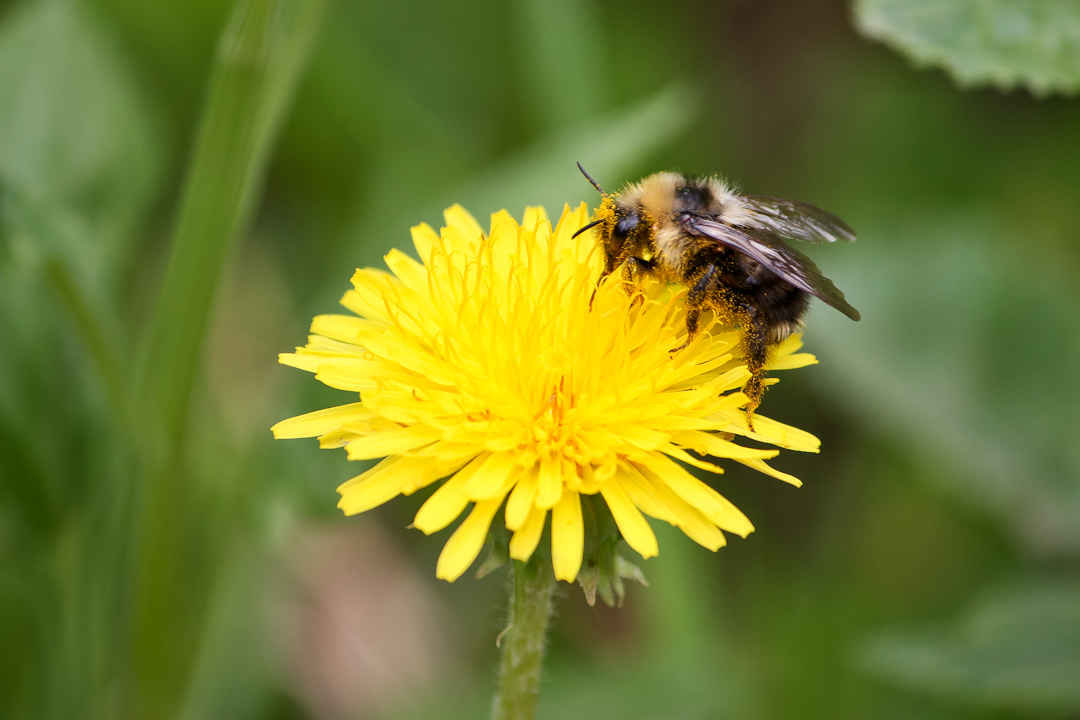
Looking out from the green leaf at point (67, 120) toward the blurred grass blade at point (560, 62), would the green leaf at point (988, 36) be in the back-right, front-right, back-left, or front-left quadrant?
front-right

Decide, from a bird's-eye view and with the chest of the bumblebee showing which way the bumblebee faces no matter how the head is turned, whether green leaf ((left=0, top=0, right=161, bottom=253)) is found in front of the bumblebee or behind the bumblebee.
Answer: in front

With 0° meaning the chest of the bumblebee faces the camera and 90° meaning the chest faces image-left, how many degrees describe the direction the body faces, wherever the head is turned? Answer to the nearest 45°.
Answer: approximately 90°

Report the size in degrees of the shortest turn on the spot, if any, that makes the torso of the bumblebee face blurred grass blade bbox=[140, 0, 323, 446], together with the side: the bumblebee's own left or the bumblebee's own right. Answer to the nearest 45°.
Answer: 0° — it already faces it
